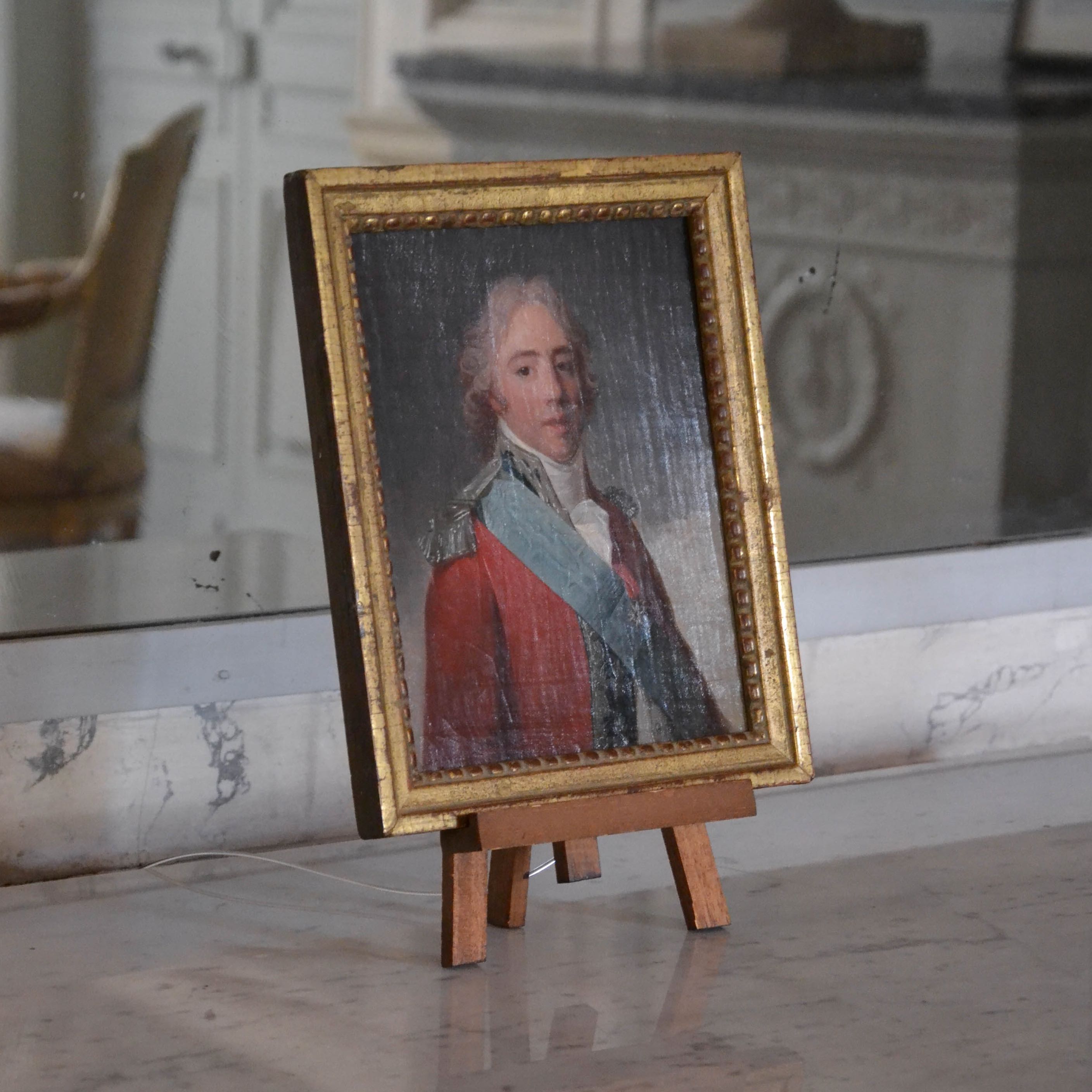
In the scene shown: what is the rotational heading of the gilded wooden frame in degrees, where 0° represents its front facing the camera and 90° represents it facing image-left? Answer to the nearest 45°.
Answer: approximately 315°
